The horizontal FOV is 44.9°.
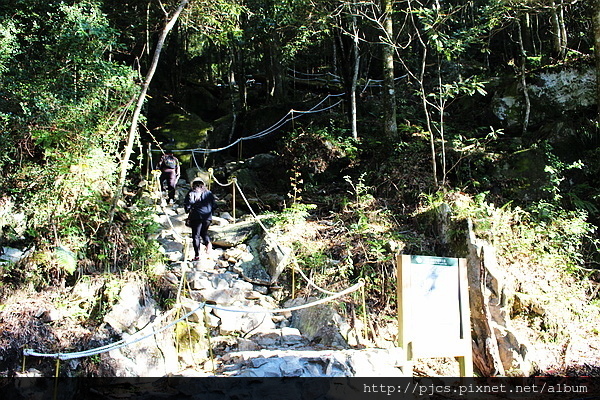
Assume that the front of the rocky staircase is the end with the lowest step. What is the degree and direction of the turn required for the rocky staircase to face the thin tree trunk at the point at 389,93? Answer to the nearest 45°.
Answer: approximately 135° to its left

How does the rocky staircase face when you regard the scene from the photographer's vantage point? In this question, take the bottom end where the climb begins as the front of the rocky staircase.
facing the viewer

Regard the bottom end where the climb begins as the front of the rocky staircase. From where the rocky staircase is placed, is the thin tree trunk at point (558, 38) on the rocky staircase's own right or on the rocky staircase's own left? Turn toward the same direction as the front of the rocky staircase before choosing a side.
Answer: on the rocky staircase's own left

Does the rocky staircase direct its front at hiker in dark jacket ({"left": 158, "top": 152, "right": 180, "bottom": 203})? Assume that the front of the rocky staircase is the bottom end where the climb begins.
no
